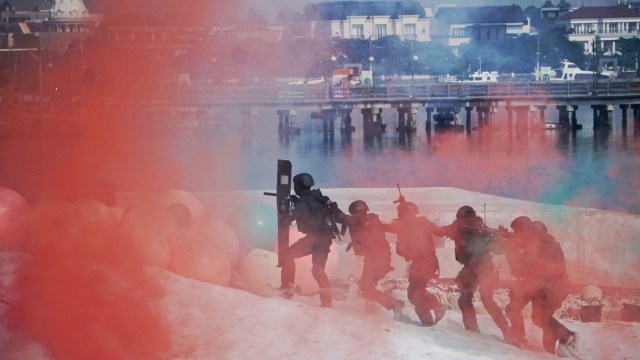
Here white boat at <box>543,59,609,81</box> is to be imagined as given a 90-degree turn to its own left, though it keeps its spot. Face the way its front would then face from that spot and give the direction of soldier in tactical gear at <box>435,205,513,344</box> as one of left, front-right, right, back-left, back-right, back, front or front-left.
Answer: back

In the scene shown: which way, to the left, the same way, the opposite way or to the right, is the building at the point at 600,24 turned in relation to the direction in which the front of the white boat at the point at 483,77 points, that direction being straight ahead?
to the left

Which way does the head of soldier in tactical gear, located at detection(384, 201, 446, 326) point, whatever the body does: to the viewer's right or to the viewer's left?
to the viewer's left

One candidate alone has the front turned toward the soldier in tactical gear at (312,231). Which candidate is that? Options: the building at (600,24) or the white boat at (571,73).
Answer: the building

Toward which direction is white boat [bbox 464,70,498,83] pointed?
to the viewer's left

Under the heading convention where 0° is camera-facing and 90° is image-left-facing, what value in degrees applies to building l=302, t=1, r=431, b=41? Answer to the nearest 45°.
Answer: approximately 0°

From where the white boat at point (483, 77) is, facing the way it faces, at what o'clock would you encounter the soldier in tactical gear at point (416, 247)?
The soldier in tactical gear is roughly at 9 o'clock from the white boat.

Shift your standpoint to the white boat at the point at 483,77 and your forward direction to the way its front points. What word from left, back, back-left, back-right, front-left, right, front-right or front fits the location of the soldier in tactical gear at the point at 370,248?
left

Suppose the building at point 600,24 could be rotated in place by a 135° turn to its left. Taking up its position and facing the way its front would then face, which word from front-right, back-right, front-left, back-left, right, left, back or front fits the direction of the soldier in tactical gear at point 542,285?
back-right

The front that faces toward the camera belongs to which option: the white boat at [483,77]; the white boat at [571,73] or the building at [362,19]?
the building

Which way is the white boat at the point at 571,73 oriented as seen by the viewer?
to the viewer's right
